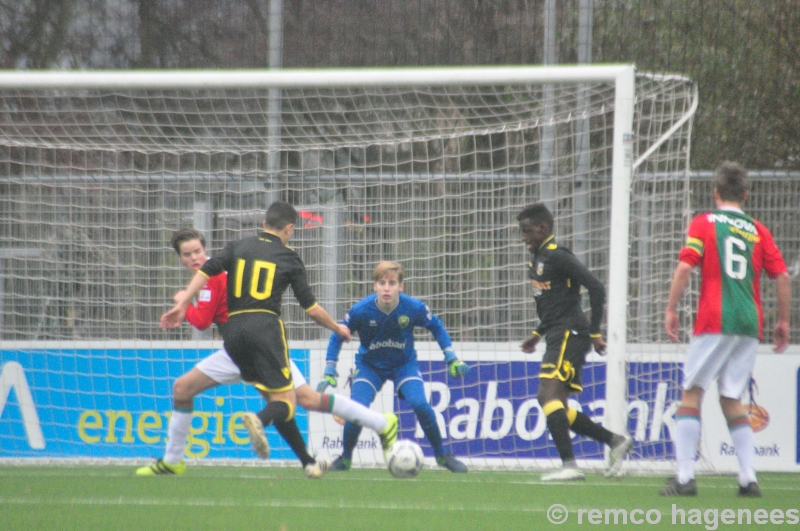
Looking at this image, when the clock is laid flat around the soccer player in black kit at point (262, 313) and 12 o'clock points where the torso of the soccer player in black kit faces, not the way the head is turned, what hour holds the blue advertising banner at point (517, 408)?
The blue advertising banner is roughly at 12 o'clock from the soccer player in black kit.

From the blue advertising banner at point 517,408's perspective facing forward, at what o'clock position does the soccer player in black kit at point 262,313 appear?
The soccer player in black kit is roughly at 1 o'clock from the blue advertising banner.

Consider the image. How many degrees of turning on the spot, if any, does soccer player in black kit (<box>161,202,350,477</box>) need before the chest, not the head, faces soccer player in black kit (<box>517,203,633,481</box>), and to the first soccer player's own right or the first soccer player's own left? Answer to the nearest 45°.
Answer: approximately 45° to the first soccer player's own right

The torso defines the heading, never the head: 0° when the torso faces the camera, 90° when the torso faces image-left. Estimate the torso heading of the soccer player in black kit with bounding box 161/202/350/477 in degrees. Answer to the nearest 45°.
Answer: approximately 225°

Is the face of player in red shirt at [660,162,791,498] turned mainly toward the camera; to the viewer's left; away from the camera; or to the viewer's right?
away from the camera

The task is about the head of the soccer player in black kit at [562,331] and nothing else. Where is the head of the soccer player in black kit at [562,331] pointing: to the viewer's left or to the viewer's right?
to the viewer's left

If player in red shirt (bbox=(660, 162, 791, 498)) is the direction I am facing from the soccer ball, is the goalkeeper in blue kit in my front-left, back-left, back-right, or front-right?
back-left

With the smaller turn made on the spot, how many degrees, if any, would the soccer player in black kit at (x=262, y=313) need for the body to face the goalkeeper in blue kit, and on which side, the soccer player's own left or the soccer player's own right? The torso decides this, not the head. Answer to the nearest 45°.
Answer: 0° — they already face them
